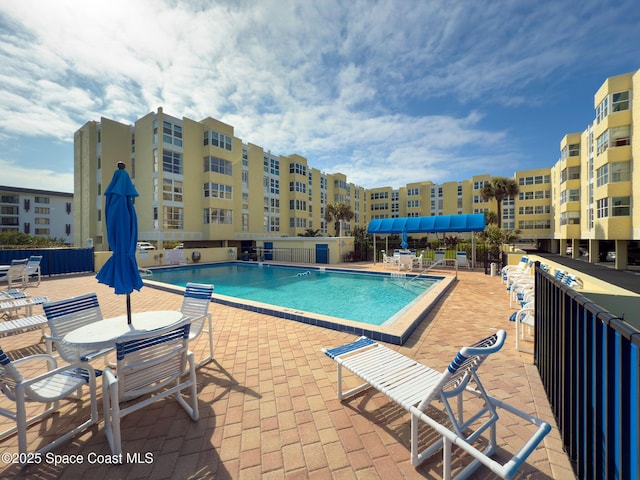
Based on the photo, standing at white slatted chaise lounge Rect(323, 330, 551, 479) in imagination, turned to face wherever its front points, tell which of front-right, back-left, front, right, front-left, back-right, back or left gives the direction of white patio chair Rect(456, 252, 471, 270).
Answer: front-right

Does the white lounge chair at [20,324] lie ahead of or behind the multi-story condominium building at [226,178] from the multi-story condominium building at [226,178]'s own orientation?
ahead

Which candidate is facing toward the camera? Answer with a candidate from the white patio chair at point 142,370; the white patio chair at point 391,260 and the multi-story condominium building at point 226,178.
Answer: the multi-story condominium building

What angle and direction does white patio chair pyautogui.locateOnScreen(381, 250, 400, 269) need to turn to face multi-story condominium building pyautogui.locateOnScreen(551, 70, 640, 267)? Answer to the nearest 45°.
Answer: approximately 45° to its left

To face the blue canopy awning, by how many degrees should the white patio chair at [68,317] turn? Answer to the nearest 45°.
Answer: approximately 45° to its left

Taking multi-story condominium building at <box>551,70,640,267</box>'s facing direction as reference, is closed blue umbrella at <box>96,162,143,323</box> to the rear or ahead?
ahead
